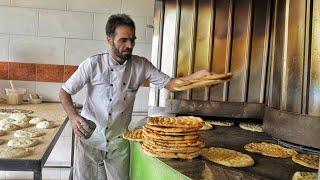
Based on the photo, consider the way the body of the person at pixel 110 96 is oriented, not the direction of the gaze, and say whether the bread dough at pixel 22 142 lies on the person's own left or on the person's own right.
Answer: on the person's own right

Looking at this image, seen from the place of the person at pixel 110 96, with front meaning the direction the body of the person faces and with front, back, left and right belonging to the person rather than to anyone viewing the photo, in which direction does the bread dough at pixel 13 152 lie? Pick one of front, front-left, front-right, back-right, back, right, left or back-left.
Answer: right

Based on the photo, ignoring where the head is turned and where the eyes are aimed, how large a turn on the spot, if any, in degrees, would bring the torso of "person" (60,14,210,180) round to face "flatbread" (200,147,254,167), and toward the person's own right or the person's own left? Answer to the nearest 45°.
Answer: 0° — they already face it

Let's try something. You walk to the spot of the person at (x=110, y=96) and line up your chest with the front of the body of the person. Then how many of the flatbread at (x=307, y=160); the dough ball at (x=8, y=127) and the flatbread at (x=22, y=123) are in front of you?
1

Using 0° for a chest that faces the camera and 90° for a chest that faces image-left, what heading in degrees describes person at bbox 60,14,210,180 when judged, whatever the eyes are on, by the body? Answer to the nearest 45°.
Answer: approximately 315°

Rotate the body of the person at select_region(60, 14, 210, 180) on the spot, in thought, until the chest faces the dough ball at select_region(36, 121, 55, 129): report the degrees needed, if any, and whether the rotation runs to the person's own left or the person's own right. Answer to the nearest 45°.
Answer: approximately 135° to the person's own right

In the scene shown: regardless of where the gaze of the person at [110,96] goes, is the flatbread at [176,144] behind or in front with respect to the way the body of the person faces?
in front
